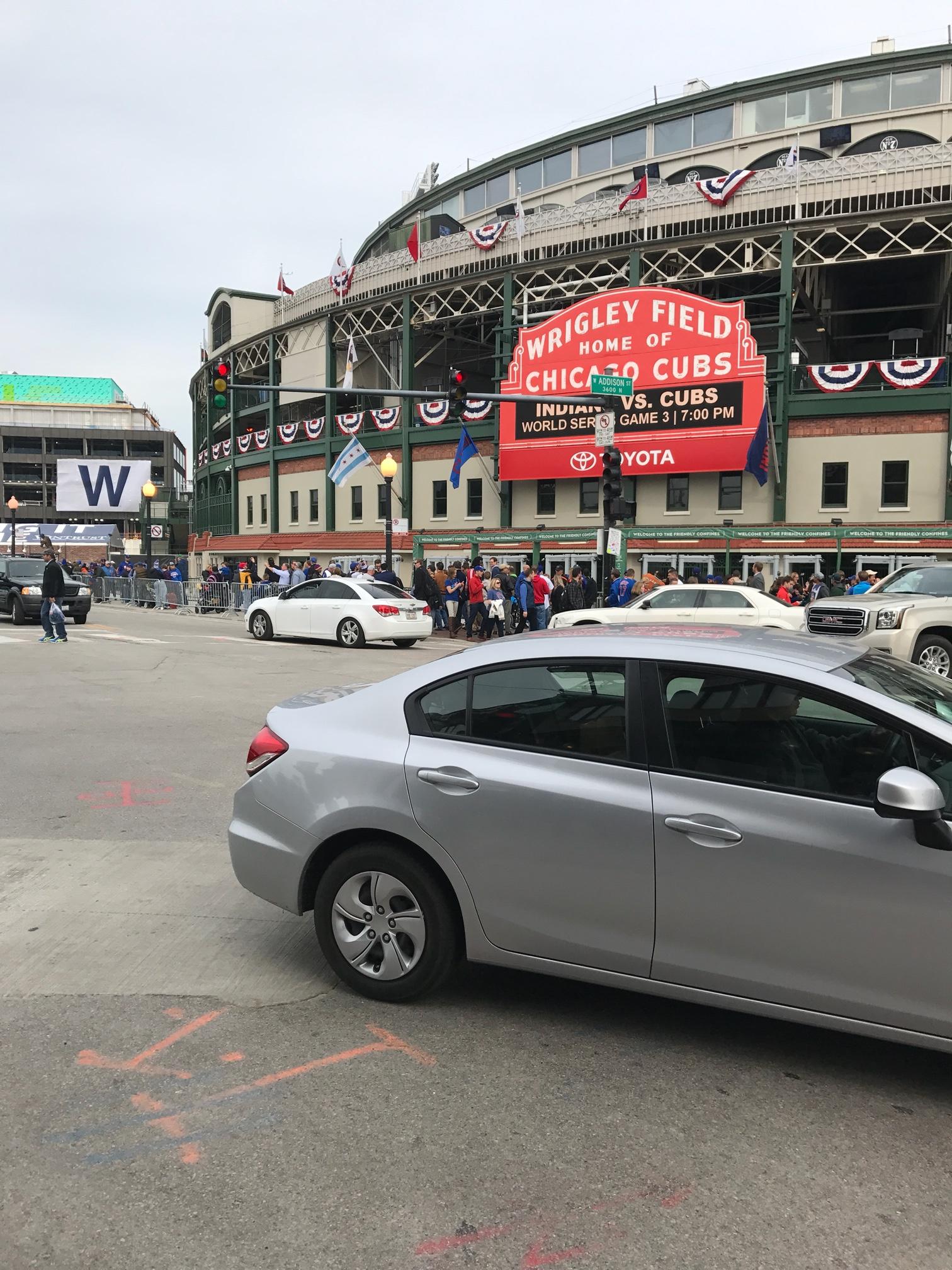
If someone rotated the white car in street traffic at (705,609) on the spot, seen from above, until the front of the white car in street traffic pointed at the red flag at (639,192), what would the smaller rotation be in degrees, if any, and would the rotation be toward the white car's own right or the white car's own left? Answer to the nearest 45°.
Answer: approximately 90° to the white car's own right

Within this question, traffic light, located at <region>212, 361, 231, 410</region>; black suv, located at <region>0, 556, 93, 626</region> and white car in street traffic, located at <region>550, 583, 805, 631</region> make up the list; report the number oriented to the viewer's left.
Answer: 1

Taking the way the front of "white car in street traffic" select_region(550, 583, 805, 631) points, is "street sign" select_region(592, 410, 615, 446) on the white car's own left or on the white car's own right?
on the white car's own right

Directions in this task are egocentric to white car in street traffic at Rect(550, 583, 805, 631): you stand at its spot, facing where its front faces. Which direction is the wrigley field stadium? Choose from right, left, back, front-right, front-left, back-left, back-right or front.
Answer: right

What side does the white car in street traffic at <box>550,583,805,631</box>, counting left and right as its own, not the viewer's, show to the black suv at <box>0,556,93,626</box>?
front

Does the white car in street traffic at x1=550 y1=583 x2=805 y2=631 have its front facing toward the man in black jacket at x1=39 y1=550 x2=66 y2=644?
yes

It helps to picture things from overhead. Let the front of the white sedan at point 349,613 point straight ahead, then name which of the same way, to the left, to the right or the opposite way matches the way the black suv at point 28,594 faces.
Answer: the opposite way

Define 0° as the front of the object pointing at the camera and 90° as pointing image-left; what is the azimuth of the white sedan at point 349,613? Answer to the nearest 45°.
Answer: approximately 135°

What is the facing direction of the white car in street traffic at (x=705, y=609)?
to the viewer's left

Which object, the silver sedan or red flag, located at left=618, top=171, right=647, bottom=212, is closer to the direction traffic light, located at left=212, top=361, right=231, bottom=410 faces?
the silver sedan

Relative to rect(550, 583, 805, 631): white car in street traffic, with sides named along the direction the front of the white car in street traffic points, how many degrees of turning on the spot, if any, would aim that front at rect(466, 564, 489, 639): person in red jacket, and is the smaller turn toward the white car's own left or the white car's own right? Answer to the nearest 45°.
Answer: approximately 45° to the white car's own right

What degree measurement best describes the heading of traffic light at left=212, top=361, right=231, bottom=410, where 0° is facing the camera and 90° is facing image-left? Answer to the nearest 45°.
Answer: approximately 0°

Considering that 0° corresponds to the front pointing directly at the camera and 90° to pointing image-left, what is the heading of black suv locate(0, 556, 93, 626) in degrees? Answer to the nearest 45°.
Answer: approximately 315°
